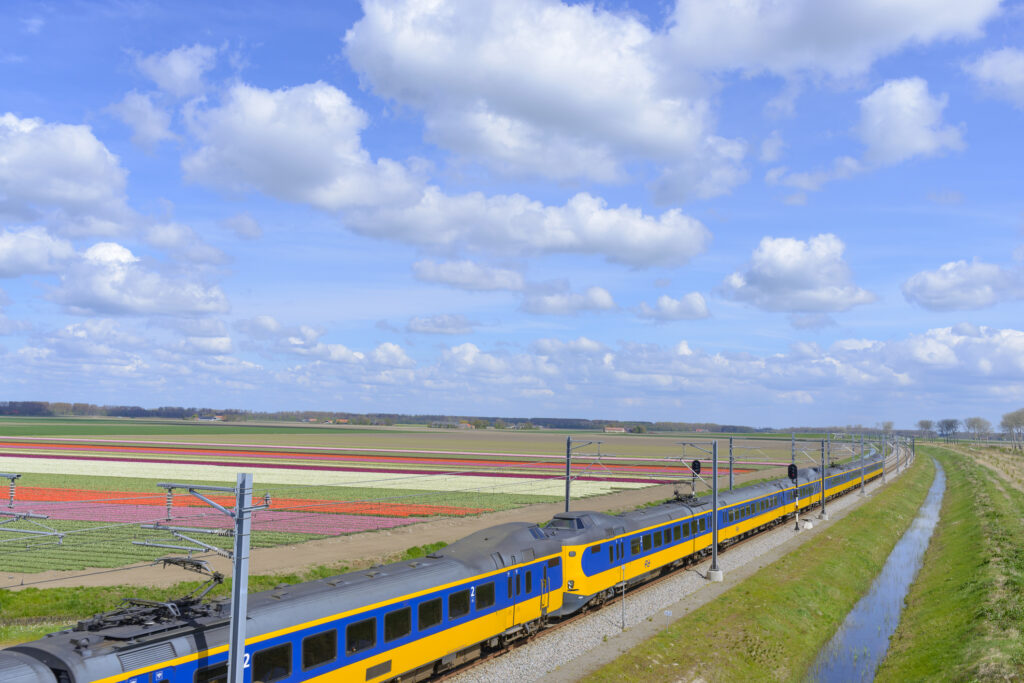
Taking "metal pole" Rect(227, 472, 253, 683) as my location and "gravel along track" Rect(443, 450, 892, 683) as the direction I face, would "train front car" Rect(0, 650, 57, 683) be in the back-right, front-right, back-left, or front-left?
back-left
